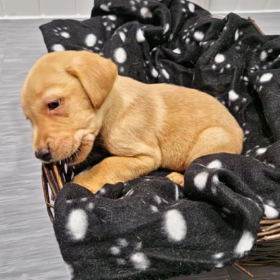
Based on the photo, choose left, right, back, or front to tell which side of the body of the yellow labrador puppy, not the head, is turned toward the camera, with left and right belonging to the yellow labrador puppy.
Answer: left
